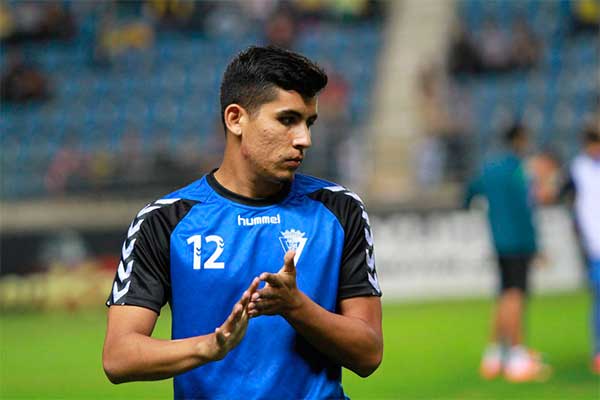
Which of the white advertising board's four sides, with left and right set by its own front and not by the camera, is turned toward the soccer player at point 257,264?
front

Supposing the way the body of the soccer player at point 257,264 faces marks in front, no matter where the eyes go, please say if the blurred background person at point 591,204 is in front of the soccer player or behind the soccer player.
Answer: behind

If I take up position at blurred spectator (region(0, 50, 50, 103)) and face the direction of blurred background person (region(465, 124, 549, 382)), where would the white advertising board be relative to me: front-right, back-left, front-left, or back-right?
front-left

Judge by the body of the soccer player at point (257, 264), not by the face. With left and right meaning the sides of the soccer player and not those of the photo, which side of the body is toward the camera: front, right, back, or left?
front

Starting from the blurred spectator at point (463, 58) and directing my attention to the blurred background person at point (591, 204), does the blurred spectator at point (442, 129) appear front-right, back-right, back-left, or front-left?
front-right

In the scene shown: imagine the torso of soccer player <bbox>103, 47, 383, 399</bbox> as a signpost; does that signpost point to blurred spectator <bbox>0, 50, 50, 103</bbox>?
no

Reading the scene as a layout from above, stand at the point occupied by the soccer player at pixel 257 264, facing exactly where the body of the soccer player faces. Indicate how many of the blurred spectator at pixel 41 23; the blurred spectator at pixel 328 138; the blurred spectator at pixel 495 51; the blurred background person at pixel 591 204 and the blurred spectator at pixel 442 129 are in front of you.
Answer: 0

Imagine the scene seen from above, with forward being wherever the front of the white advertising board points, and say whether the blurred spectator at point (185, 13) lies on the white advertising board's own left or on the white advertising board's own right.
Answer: on the white advertising board's own right

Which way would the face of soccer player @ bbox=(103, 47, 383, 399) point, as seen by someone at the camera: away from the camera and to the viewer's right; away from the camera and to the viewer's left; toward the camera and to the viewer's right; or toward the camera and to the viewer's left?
toward the camera and to the viewer's right

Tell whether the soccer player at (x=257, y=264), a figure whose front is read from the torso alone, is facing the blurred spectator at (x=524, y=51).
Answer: no

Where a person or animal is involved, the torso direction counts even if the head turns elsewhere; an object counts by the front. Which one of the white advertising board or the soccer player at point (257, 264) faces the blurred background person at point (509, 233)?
the white advertising board

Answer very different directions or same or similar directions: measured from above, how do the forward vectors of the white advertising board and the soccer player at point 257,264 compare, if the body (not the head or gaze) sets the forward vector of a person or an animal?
same or similar directions

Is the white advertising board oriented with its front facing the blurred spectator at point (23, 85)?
no

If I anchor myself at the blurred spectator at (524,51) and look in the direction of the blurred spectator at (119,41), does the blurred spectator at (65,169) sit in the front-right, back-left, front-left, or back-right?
front-left

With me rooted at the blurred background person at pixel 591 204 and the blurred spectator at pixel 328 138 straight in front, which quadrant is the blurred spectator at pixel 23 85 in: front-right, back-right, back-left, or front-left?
front-left

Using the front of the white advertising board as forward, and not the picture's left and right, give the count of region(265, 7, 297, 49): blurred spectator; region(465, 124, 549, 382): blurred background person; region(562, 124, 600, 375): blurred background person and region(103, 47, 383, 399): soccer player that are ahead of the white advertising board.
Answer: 3

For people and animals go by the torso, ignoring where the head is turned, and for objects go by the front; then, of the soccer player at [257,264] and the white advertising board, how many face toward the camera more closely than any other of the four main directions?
2

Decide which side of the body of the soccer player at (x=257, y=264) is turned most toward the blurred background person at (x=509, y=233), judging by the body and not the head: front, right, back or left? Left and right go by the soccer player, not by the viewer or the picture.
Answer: back
